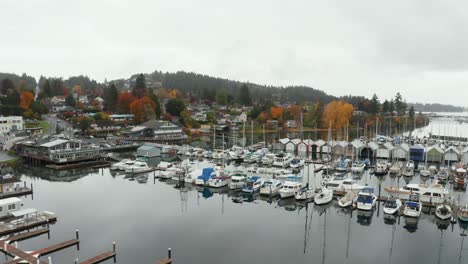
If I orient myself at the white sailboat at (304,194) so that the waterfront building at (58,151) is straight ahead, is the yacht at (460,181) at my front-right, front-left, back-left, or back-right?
back-right

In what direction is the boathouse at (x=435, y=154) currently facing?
toward the camera

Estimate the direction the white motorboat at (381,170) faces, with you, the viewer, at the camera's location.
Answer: facing the viewer

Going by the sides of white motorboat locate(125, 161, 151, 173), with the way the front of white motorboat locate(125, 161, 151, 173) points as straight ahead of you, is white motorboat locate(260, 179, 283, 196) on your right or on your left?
on your left

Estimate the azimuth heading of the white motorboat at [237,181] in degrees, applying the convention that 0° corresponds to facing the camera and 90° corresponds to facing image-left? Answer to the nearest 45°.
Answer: approximately 45°

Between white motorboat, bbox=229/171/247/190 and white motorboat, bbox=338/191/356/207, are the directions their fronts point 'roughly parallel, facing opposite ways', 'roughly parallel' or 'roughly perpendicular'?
roughly parallel

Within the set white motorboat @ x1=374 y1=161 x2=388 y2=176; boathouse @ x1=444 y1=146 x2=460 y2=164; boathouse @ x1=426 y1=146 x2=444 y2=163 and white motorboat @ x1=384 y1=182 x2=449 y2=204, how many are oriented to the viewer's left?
1

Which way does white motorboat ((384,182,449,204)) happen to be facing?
to the viewer's left

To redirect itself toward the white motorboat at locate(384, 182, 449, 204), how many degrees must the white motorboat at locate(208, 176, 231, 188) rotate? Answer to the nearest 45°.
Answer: approximately 135° to its left

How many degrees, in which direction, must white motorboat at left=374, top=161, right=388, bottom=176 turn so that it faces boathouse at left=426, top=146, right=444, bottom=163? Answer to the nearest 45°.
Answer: approximately 135° to its left

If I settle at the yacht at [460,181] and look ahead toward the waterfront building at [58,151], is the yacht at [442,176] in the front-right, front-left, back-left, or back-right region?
front-right

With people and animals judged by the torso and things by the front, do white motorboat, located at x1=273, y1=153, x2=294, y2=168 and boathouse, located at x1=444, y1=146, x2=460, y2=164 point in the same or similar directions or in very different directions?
same or similar directions

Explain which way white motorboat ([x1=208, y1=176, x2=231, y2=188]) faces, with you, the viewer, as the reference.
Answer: facing the viewer and to the left of the viewer

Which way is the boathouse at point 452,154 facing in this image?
toward the camera
